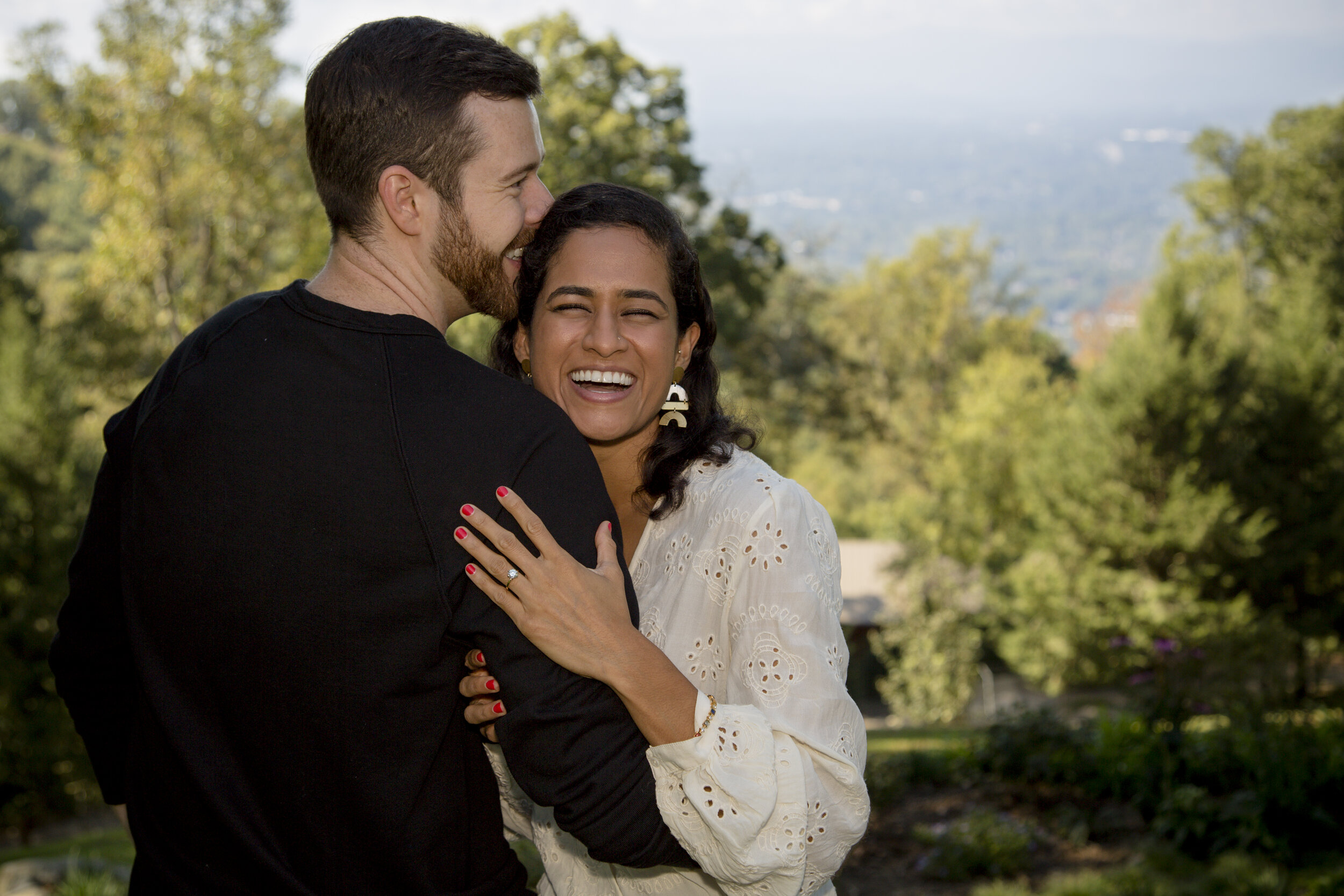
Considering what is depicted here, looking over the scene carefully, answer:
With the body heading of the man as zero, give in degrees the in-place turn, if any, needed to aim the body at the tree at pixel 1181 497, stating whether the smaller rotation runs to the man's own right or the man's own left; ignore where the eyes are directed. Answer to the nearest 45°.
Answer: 0° — they already face it

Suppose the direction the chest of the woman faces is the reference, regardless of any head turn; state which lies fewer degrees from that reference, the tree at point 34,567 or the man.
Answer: the man

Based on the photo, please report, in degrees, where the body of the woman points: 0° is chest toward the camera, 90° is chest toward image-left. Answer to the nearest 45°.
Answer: approximately 45°

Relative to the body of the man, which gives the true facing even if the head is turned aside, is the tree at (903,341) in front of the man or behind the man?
in front

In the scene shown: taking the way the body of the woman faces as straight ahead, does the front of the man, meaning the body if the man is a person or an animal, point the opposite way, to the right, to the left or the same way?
the opposite way

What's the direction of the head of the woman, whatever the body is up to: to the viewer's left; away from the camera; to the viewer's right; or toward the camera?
toward the camera

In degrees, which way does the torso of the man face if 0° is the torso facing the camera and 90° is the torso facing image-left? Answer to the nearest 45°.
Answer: approximately 225°

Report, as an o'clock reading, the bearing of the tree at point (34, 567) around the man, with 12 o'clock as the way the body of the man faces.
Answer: The tree is roughly at 10 o'clock from the man.

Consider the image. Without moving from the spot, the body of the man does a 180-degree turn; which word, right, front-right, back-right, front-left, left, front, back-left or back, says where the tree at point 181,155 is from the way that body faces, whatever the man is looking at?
back-right
